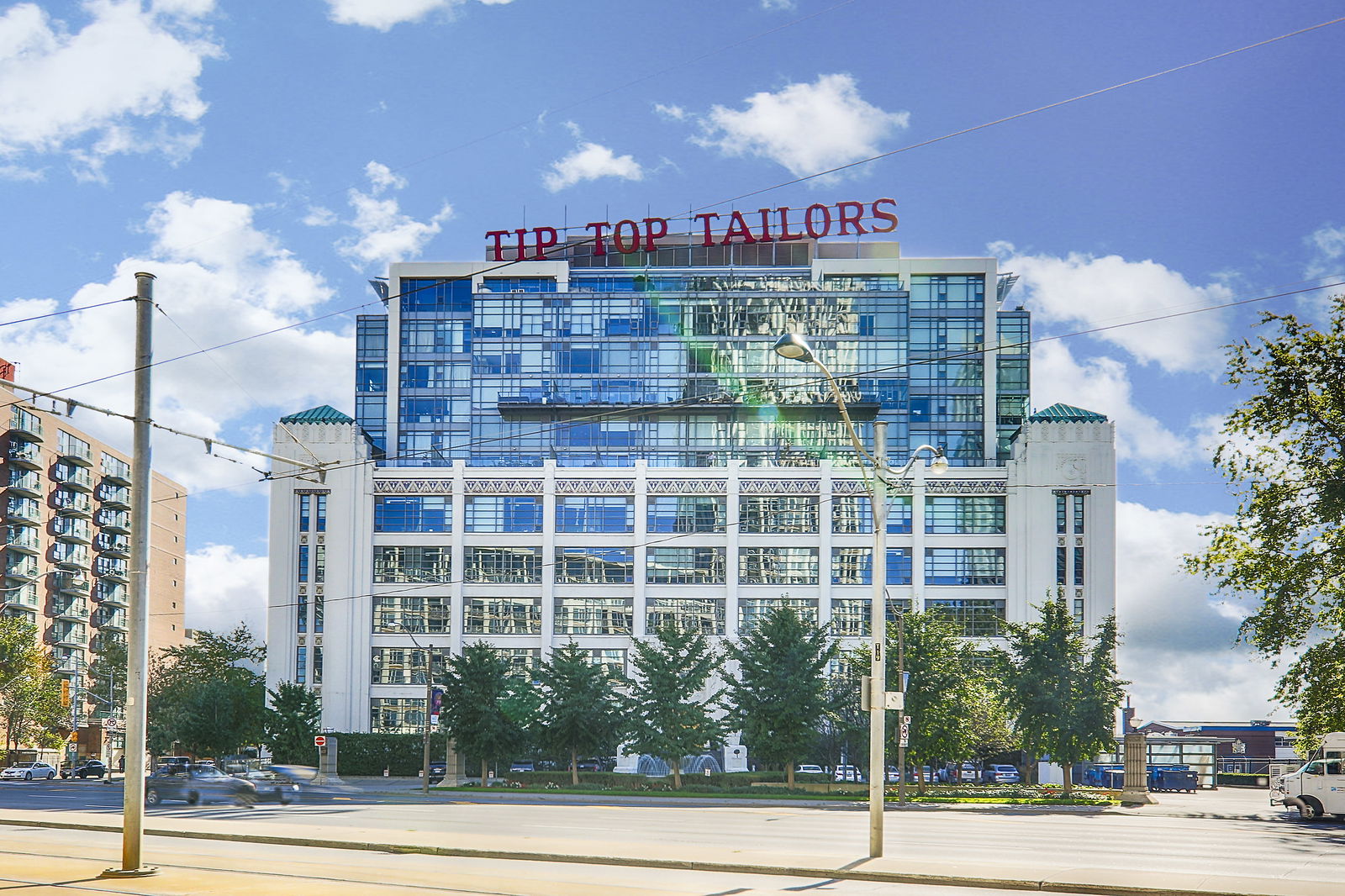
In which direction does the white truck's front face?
to the viewer's left
